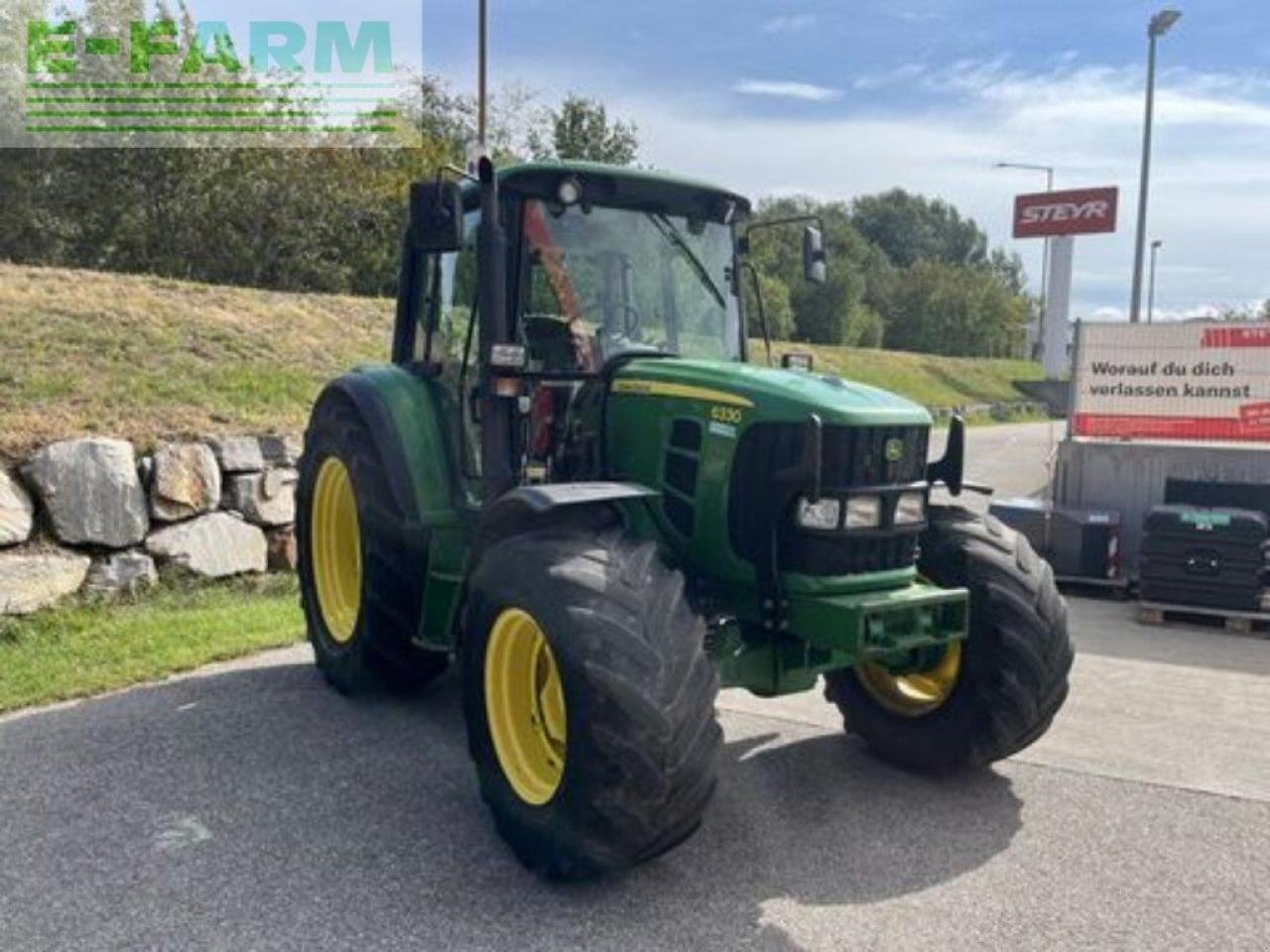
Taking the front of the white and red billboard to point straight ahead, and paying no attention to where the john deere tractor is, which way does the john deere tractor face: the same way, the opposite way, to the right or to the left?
to the left

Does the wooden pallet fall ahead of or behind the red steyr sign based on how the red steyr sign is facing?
ahead

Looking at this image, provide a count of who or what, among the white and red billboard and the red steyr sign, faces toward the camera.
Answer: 2

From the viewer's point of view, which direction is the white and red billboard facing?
toward the camera

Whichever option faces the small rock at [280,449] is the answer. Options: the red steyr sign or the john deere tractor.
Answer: the red steyr sign

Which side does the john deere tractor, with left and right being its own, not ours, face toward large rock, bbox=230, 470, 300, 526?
back

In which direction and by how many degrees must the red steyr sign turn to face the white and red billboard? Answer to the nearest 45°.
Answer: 0° — it already faces it

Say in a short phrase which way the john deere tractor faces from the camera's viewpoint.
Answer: facing the viewer and to the right of the viewer

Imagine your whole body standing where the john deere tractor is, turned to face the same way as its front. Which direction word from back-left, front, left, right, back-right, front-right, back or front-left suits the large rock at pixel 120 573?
back

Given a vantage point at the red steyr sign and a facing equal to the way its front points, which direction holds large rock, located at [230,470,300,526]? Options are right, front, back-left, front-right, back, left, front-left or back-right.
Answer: front

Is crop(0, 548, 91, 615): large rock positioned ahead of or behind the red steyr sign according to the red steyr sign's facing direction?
ahead

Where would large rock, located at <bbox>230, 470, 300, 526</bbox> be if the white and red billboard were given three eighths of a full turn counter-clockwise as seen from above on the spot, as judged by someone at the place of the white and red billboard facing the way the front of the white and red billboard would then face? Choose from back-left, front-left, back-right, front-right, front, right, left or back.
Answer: back
